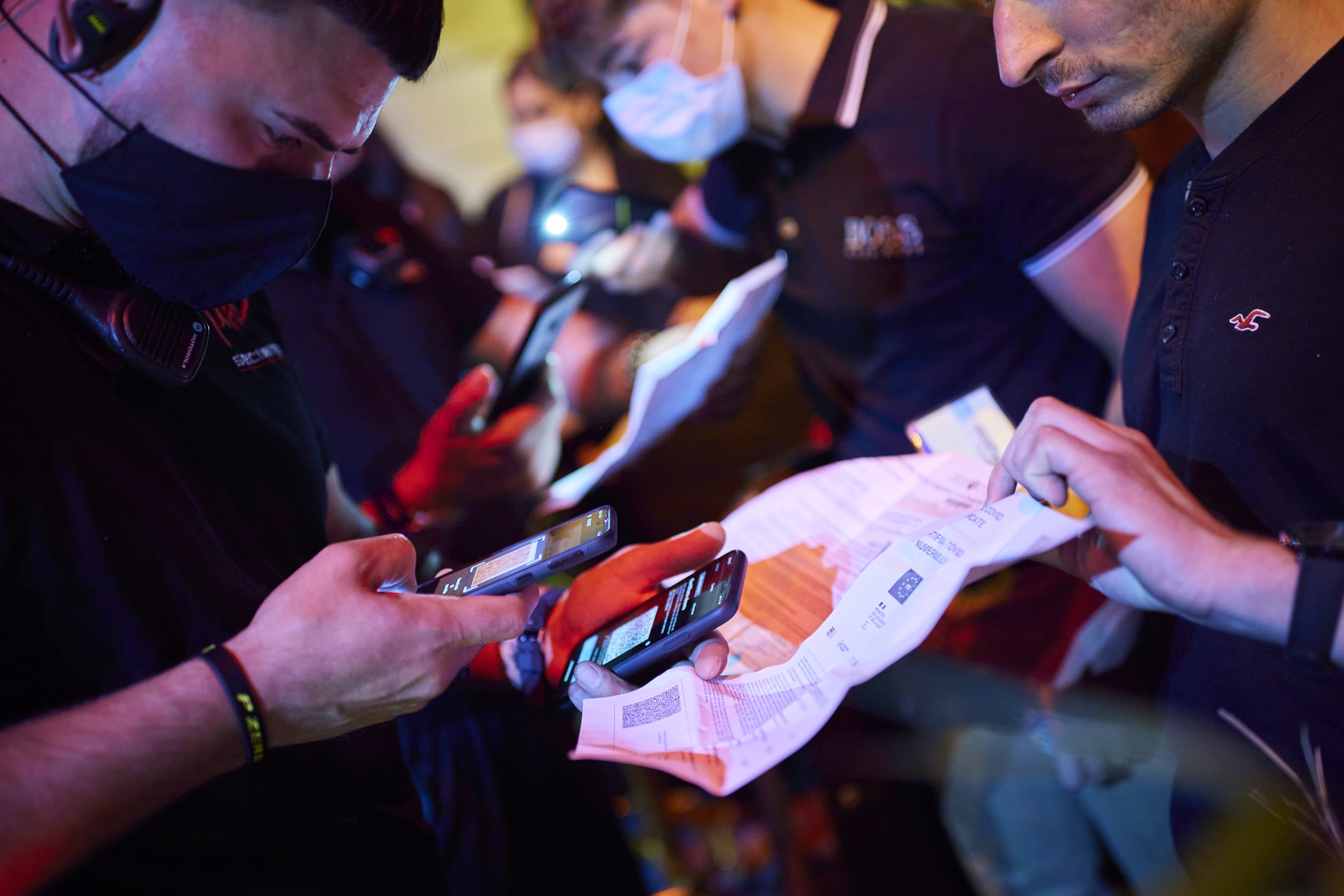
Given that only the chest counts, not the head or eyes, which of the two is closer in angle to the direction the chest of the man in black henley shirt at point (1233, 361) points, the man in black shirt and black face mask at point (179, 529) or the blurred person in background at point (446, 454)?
the man in black shirt and black face mask

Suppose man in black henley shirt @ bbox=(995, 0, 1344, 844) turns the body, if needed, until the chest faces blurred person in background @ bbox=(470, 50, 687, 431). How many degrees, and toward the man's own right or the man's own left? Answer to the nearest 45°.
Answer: approximately 90° to the man's own right

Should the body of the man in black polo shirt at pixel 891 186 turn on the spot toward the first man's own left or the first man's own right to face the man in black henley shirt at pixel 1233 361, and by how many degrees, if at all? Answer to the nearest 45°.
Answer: approximately 45° to the first man's own left

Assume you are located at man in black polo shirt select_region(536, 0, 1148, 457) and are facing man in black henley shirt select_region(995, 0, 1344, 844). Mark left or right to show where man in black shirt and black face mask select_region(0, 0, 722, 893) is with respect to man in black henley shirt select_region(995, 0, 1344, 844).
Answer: right

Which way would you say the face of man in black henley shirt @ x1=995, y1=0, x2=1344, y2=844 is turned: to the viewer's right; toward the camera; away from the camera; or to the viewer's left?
to the viewer's left

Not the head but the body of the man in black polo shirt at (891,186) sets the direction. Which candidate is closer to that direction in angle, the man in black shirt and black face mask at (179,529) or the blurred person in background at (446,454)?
the man in black shirt and black face mask

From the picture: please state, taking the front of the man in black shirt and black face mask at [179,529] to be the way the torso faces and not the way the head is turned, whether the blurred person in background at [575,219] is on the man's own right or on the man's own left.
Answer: on the man's own left

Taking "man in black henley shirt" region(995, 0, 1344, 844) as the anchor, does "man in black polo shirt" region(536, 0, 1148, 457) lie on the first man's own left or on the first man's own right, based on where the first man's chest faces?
on the first man's own right

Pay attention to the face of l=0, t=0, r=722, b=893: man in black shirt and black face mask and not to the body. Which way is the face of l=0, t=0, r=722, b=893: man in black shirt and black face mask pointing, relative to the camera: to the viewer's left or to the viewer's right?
to the viewer's right
